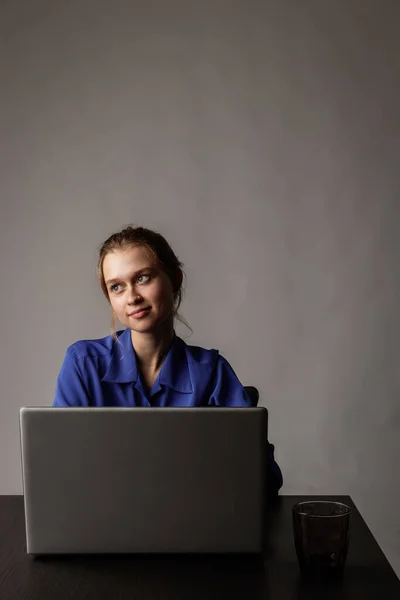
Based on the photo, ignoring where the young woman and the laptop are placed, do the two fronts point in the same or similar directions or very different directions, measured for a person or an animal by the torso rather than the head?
very different directions

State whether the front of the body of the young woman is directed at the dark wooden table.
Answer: yes

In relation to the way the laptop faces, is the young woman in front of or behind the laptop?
in front

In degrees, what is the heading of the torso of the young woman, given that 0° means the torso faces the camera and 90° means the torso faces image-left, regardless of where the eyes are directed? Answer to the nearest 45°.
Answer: approximately 0°

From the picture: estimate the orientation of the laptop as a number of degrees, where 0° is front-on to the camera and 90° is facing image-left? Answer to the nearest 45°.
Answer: approximately 180°

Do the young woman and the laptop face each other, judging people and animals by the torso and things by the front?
yes

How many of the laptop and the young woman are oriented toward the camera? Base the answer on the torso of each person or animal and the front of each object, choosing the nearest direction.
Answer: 1

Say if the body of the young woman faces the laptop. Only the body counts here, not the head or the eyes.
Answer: yes

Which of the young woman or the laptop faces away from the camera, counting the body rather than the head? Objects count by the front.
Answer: the laptop
